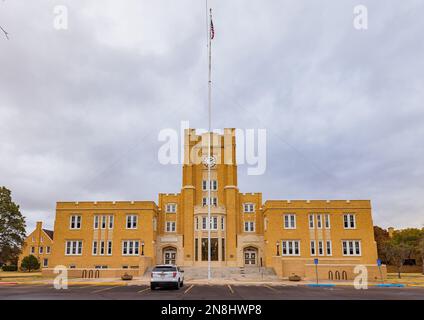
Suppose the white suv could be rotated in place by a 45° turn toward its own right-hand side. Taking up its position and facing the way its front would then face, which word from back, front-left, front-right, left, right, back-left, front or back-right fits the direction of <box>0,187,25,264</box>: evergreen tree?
left
